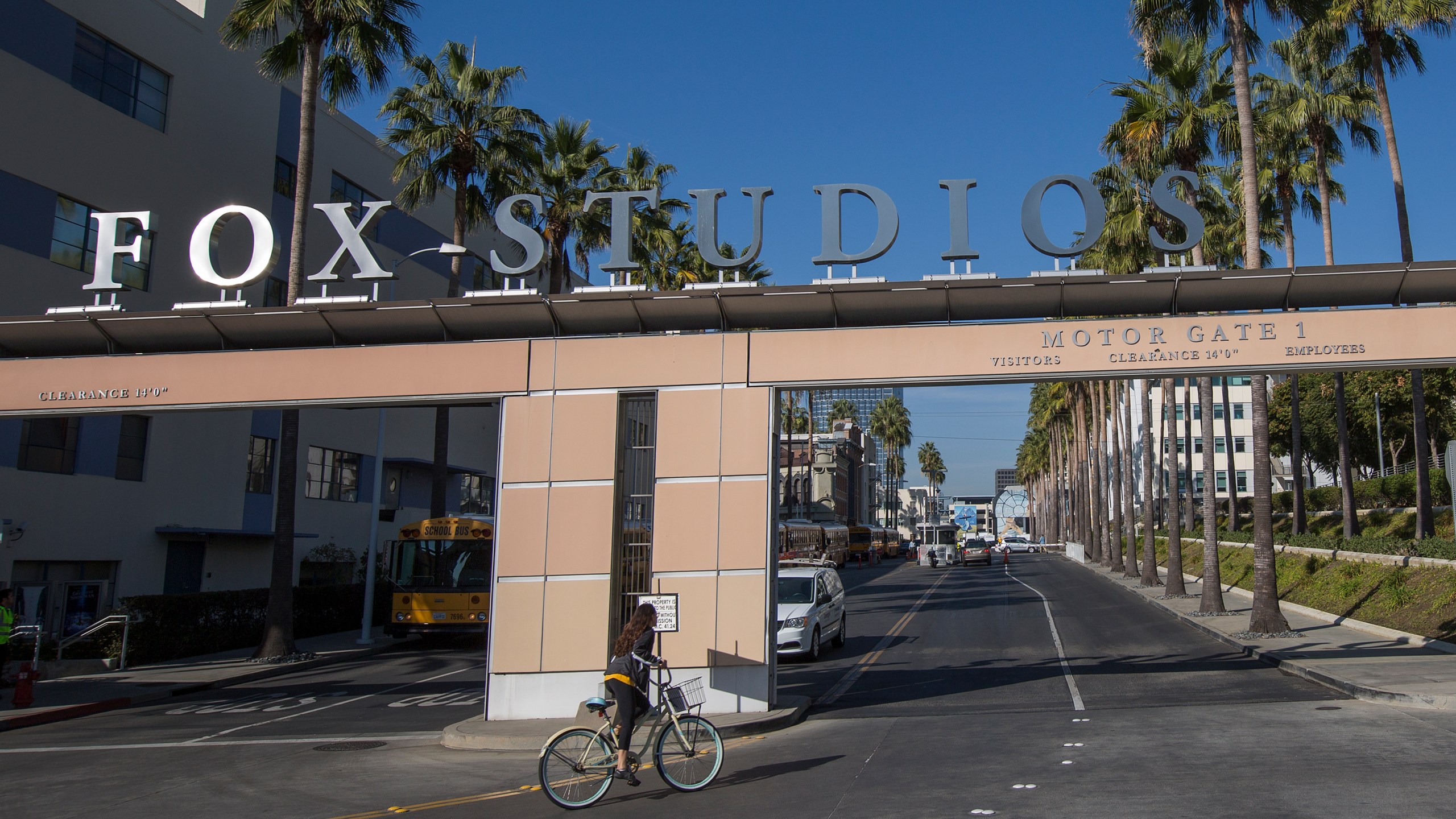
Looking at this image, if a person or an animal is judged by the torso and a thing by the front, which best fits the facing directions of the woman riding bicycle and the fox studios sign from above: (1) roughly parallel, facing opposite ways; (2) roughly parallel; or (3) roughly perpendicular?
roughly perpendicular

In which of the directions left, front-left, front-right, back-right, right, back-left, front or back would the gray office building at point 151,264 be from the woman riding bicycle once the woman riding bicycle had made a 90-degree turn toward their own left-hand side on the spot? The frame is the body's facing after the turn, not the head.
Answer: front-left

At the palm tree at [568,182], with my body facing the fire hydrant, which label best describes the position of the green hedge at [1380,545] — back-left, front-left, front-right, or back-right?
back-left

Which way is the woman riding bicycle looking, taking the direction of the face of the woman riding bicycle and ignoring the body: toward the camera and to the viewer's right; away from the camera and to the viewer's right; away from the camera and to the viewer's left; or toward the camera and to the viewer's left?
away from the camera and to the viewer's right

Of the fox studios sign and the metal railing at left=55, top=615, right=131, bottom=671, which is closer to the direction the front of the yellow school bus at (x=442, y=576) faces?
the fox studios sign

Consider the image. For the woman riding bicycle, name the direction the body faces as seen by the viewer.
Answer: to the viewer's right

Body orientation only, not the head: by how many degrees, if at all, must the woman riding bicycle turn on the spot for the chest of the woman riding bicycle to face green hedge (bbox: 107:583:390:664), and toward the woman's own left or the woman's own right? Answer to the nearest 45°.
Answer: approximately 135° to the woman's own left

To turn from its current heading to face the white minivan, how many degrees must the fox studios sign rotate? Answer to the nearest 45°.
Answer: approximately 135° to its left

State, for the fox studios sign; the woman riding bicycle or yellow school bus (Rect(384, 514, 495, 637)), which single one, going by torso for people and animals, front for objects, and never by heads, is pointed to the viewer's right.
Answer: the woman riding bicycle

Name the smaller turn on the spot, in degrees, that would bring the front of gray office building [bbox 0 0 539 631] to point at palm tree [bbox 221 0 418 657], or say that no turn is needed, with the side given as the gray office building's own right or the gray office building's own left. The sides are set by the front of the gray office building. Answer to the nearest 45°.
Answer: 0° — it already faces it

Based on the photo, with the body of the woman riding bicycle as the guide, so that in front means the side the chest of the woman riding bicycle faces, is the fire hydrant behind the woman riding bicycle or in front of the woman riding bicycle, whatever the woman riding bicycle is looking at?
behind

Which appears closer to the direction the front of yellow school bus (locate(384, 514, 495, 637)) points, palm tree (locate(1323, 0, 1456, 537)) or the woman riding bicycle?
the woman riding bicycle
